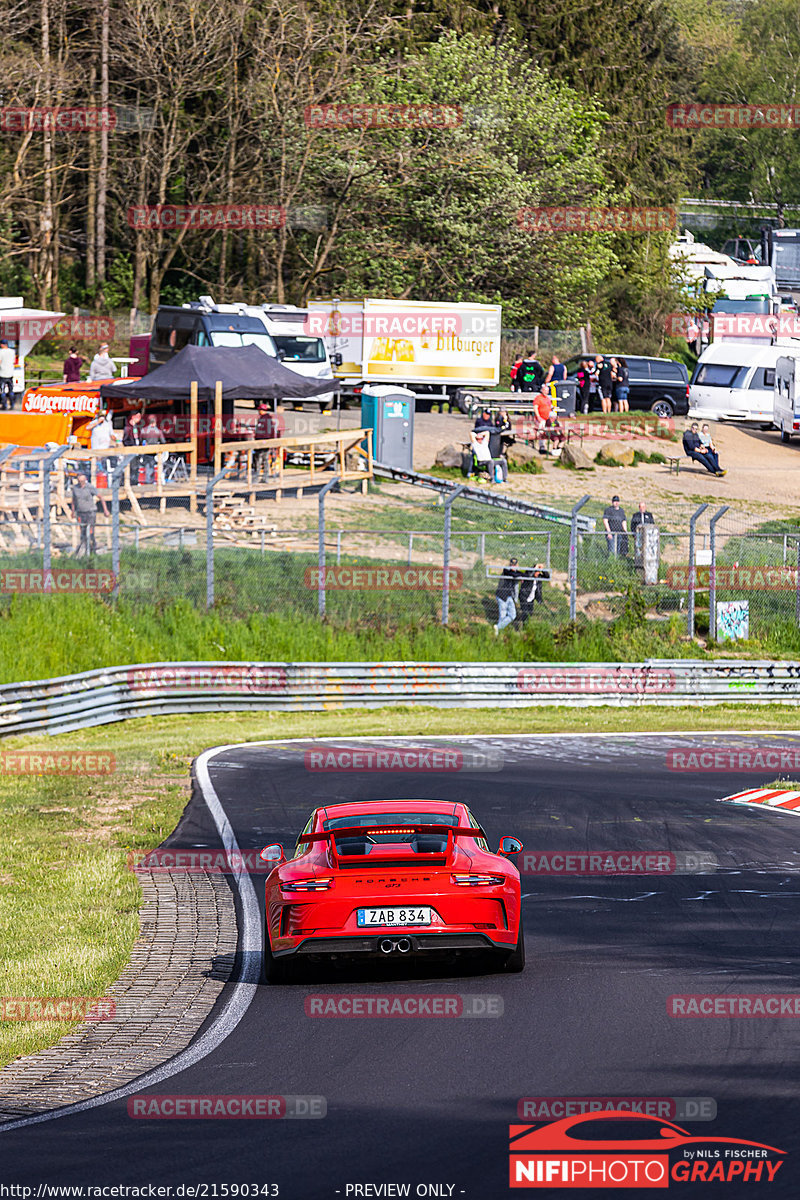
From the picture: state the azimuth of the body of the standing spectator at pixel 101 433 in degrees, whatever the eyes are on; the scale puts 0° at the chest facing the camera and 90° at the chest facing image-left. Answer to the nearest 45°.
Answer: approximately 0°

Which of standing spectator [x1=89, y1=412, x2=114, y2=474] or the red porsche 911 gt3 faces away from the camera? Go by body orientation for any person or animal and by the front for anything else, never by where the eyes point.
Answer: the red porsche 911 gt3

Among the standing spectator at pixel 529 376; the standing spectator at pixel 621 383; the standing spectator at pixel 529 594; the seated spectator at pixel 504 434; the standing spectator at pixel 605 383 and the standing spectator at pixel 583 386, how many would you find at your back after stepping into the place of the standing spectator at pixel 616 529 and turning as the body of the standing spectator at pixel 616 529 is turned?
5

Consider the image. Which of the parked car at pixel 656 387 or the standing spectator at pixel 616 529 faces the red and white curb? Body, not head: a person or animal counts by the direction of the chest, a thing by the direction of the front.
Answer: the standing spectator

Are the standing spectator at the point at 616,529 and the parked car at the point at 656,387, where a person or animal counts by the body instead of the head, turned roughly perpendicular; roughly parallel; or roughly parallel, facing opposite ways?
roughly perpendicular

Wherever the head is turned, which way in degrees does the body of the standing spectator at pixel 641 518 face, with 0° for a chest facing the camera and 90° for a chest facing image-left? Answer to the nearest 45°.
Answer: approximately 0°

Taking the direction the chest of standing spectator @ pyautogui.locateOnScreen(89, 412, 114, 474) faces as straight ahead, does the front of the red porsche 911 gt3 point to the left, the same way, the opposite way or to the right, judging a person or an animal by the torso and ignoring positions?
the opposite way

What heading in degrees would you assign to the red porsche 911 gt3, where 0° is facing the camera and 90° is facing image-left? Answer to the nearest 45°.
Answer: approximately 180°

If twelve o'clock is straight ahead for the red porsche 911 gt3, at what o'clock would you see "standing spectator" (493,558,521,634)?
The standing spectator is roughly at 12 o'clock from the red porsche 911 gt3.

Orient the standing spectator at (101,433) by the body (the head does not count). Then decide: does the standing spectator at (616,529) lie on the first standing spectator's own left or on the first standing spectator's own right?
on the first standing spectator's own left

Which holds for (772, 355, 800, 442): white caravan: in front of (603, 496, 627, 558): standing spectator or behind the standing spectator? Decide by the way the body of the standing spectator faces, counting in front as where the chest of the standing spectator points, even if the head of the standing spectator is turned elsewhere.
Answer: behind

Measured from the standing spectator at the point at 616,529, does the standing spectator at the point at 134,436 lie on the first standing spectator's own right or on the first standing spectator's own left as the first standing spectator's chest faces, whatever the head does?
on the first standing spectator's own right

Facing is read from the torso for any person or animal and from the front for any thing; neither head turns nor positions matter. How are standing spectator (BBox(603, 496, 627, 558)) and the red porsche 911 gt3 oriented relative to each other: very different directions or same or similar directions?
very different directions
